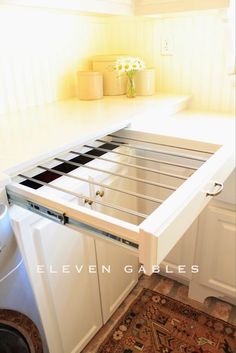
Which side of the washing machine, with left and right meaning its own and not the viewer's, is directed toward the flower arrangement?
left

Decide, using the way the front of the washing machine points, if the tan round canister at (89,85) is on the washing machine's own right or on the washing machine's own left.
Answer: on the washing machine's own left

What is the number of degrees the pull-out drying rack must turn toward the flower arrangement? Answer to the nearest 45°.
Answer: approximately 135° to its left

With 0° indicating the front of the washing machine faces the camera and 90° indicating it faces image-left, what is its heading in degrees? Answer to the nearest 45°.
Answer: approximately 315°

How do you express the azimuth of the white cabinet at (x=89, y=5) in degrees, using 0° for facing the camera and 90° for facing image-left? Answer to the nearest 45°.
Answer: approximately 315°

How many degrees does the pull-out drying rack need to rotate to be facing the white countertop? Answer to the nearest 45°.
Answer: approximately 135° to its left
